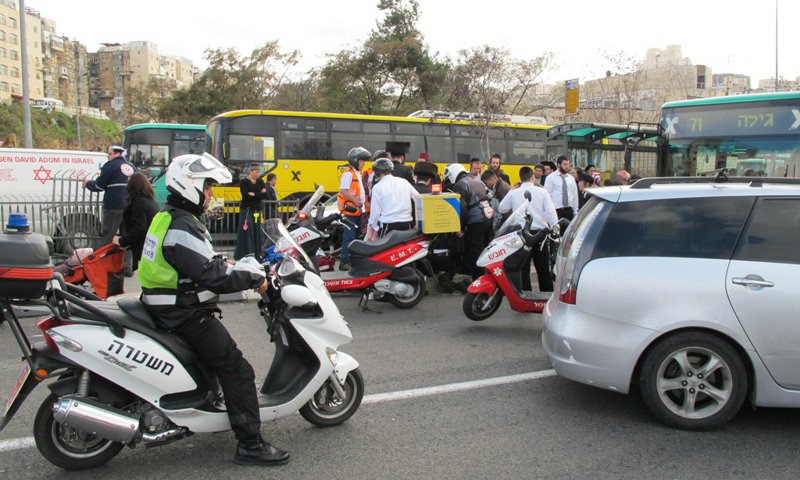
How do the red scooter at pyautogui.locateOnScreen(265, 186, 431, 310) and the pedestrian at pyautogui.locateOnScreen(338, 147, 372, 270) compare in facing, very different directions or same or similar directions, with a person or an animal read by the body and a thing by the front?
very different directions

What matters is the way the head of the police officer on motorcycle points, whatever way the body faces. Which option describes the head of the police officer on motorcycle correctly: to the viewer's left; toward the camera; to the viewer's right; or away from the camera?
to the viewer's right

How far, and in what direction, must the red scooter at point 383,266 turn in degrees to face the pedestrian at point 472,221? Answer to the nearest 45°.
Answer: approximately 135° to its right

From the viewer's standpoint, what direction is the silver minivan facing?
to the viewer's right

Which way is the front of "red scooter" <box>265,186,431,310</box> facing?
to the viewer's left

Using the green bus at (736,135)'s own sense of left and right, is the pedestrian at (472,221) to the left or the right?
on its right

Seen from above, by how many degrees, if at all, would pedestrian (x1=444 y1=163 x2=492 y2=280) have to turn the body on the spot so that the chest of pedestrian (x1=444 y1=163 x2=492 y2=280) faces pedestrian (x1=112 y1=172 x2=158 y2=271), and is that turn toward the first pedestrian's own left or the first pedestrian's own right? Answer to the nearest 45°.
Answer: approximately 45° to the first pedestrian's own left

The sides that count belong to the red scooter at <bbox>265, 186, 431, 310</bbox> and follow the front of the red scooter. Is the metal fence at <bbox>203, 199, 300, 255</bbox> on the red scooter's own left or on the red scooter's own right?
on the red scooter's own right

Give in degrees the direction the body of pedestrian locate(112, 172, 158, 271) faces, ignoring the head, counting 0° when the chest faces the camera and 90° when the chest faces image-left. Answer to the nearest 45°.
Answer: approximately 135°
